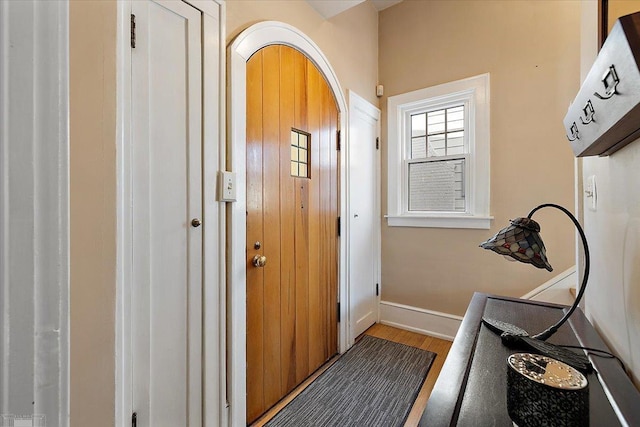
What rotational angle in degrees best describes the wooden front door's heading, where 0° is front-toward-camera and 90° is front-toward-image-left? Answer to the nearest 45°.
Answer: approximately 315°

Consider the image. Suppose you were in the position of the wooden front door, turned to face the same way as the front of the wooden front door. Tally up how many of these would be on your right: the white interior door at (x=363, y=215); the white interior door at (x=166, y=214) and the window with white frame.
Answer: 1

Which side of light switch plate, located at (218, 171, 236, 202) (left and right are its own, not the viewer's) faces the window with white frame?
left

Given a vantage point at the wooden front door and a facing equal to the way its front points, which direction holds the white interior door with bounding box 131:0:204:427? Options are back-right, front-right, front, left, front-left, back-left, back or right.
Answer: right

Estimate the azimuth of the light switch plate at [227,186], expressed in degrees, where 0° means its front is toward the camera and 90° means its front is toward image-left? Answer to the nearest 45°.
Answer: approximately 315°
